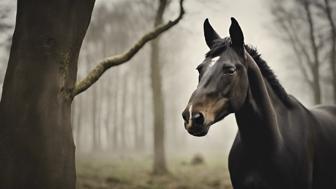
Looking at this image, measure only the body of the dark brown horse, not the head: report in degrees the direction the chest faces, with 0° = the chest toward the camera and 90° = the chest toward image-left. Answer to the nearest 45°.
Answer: approximately 45°

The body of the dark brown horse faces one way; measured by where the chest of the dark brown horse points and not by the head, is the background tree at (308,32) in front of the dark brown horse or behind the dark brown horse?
behind

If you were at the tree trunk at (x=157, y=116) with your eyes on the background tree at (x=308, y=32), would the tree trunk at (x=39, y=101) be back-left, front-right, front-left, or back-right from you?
back-right

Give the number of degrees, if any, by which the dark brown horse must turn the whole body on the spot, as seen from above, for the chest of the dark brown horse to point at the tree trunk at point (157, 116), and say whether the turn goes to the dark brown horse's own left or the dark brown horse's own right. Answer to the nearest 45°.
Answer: approximately 135° to the dark brown horse's own right
